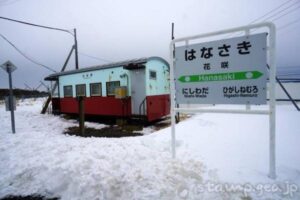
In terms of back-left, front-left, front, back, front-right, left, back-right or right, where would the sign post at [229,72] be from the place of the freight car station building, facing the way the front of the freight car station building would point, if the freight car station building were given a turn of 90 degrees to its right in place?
back-left

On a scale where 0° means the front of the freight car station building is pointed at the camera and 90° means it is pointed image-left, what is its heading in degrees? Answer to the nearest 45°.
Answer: approximately 45°
